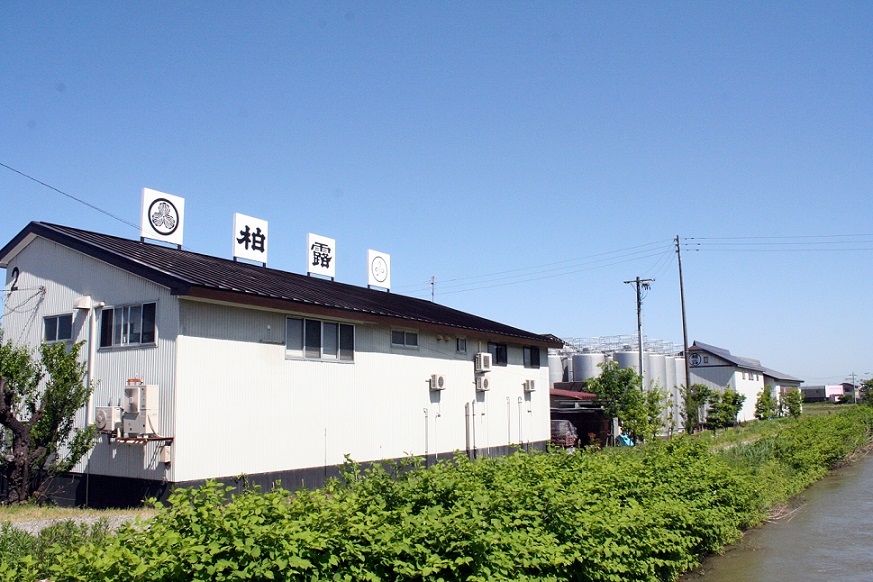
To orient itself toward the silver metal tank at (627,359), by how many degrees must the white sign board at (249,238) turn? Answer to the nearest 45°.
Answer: approximately 90° to its left

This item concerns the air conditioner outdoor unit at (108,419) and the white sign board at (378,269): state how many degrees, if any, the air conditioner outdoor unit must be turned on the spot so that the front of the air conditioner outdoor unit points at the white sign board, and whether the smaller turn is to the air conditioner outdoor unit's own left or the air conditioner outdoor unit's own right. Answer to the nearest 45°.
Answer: approximately 180°

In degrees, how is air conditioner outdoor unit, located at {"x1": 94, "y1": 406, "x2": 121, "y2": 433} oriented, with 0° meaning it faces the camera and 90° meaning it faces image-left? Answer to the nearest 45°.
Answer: approximately 45°

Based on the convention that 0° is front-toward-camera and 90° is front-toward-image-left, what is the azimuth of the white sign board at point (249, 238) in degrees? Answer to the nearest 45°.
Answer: approximately 315°

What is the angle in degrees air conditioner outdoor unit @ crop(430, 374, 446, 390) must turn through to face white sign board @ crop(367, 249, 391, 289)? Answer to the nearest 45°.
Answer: approximately 135° to its left

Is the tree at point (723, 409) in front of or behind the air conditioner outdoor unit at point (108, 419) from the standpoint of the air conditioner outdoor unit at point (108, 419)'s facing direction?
behind

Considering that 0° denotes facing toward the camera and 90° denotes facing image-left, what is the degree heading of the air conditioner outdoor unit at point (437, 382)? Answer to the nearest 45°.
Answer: approximately 315°

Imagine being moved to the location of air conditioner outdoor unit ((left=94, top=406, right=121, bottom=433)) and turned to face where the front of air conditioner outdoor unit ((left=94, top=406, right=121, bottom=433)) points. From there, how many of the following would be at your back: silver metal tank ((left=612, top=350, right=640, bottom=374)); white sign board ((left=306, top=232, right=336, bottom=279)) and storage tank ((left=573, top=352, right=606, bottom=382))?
3

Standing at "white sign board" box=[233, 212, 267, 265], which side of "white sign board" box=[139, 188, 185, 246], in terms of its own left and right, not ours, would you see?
left

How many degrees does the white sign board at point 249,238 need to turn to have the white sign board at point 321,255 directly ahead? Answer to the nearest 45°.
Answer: approximately 90° to its left

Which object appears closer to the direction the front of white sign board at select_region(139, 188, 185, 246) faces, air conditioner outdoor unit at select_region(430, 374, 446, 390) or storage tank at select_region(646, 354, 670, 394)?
the air conditioner outdoor unit
